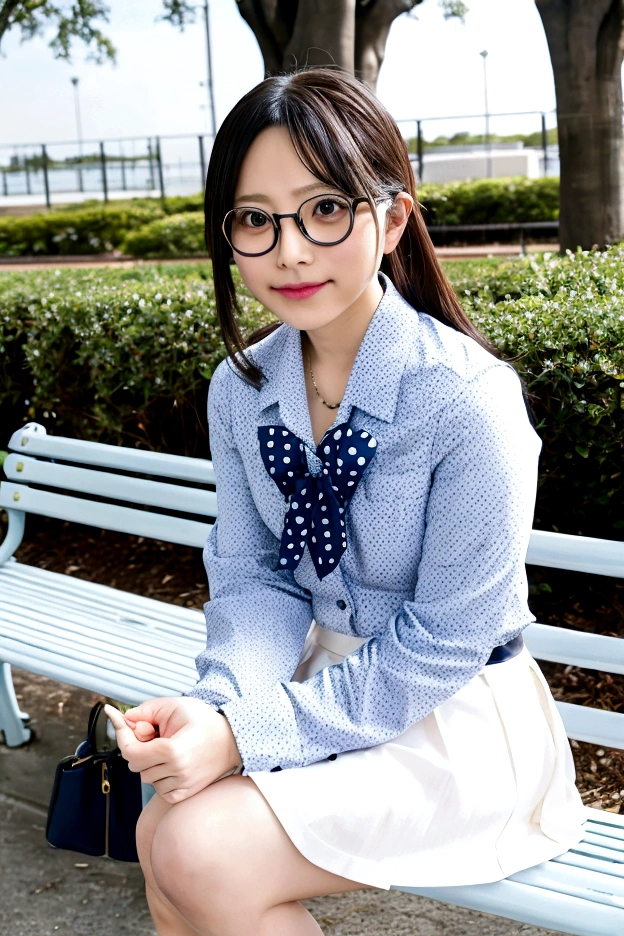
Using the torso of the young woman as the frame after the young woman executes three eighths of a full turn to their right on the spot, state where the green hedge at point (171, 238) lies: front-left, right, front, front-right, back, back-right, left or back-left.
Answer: front

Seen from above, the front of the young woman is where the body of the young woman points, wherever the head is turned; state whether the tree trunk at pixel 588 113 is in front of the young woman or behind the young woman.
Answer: behind

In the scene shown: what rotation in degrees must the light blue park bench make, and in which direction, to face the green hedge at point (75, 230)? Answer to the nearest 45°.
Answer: approximately 135° to its right

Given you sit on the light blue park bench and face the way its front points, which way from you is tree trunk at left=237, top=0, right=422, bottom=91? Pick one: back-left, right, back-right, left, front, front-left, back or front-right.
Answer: back-right

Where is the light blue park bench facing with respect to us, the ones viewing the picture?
facing the viewer and to the left of the viewer

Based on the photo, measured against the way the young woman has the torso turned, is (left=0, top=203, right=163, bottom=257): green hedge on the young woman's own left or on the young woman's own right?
on the young woman's own right

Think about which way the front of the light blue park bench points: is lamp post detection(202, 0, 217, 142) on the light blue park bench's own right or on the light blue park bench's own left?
on the light blue park bench's own right

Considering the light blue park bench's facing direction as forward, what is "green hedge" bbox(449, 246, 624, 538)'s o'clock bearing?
The green hedge is roughly at 7 o'clock from the light blue park bench.
